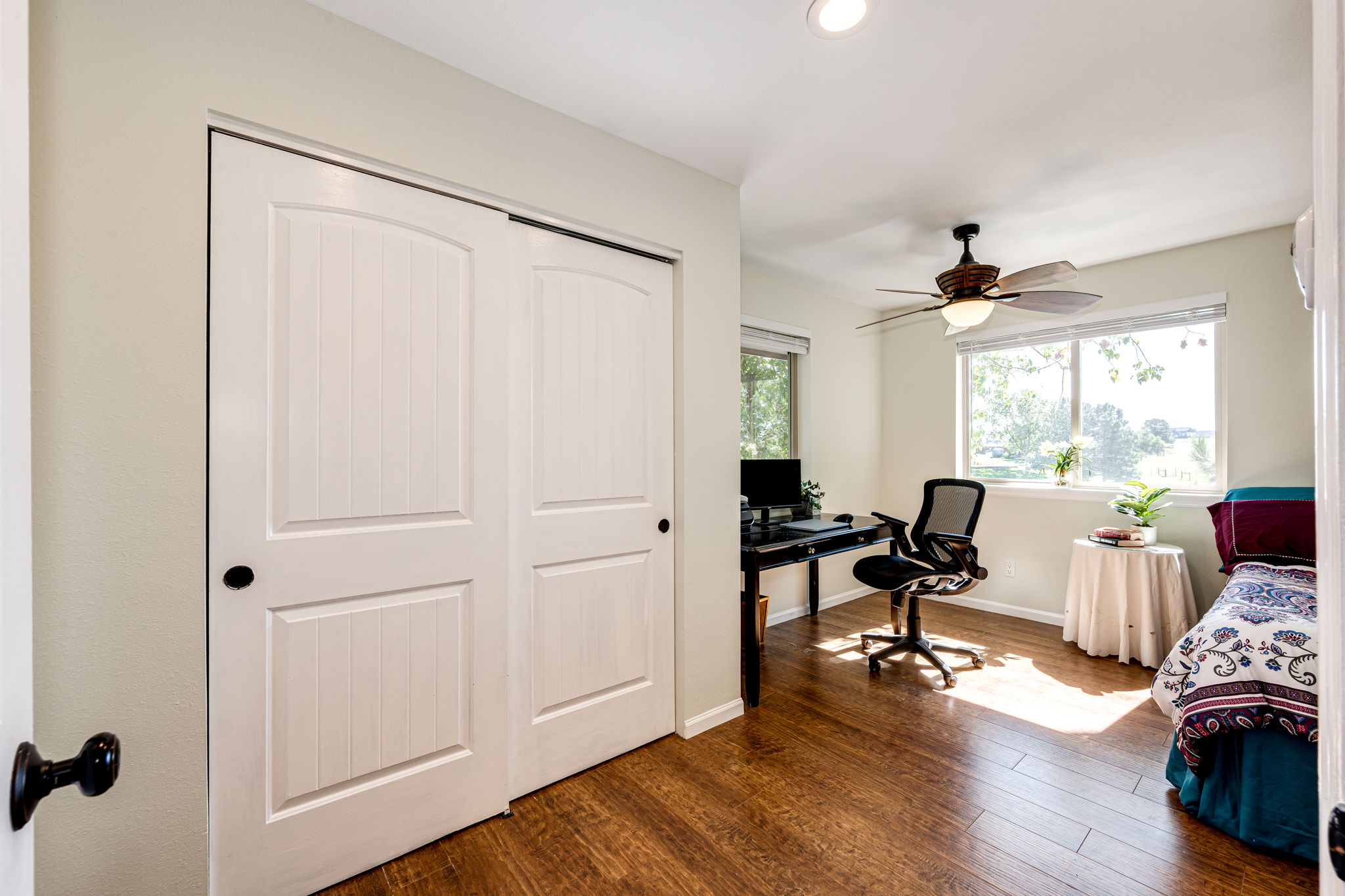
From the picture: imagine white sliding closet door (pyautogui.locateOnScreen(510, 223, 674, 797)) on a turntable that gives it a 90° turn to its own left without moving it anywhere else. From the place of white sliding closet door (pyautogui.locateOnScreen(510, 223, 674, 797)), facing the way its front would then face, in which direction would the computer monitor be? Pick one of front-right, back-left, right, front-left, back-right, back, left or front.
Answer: front

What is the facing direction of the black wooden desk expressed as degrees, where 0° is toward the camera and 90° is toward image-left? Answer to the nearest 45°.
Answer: approximately 315°

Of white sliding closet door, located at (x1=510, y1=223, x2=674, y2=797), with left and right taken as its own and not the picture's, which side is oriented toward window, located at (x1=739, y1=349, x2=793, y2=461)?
left

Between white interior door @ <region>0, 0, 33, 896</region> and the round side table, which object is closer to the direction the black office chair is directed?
the white interior door

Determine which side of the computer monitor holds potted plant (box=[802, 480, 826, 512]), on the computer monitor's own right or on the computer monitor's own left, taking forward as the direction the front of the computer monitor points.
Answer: on the computer monitor's own left

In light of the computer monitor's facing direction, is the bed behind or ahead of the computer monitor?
ahead

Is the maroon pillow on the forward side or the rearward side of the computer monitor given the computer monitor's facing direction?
on the forward side
